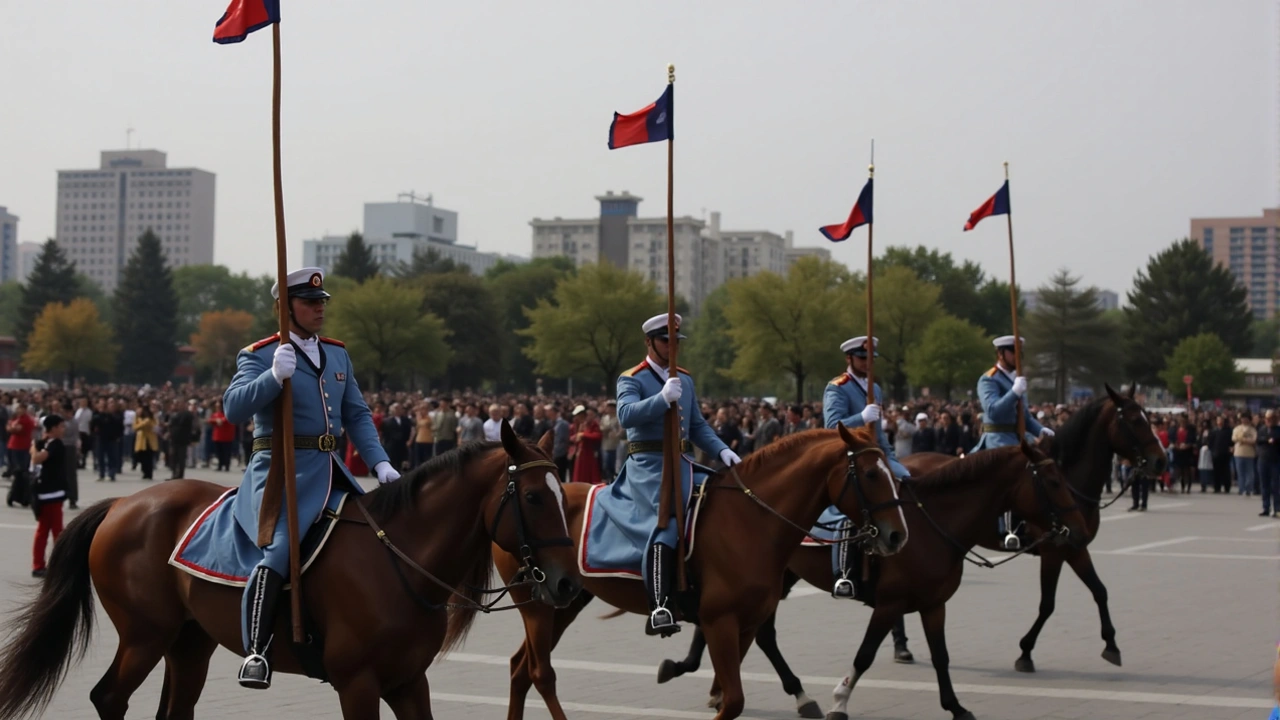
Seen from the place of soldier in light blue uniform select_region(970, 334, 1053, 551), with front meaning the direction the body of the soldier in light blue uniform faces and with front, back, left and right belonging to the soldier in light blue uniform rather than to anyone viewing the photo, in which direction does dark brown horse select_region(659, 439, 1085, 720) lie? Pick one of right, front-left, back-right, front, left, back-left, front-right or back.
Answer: right

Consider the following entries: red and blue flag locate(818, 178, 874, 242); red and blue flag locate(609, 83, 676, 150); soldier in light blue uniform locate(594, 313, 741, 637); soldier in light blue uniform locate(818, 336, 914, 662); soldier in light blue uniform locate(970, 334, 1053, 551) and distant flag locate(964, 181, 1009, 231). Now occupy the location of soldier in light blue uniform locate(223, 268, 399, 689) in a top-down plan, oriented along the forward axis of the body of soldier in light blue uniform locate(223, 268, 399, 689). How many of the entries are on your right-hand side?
0

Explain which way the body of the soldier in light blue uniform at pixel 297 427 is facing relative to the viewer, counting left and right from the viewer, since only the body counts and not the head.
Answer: facing the viewer and to the right of the viewer

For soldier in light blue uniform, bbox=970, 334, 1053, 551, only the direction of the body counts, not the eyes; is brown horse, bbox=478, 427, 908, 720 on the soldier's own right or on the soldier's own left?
on the soldier's own right

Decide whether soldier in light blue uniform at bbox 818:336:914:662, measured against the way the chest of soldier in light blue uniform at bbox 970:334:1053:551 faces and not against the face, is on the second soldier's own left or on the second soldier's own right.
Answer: on the second soldier's own right

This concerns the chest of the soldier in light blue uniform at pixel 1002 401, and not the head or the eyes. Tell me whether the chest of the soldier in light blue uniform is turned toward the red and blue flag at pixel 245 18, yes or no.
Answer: no

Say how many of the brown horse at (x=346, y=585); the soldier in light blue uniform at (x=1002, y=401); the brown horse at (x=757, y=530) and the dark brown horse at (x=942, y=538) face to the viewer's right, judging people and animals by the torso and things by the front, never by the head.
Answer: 4

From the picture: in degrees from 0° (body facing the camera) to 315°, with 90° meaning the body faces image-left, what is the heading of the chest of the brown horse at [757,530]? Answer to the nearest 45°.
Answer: approximately 270°

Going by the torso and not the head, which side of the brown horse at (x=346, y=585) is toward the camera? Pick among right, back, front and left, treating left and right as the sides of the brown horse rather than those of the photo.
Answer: right

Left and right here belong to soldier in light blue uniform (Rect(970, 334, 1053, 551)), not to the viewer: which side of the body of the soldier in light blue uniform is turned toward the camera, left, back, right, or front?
right

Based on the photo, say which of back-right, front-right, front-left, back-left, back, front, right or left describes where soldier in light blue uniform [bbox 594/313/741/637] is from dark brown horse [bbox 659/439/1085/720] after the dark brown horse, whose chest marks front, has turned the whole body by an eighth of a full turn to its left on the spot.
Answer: back

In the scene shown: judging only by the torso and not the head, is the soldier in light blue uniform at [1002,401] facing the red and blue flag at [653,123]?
no

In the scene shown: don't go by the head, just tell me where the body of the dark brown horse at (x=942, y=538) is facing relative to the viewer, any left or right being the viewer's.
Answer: facing to the right of the viewer

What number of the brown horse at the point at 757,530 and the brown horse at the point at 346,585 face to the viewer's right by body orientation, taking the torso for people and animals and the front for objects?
2
